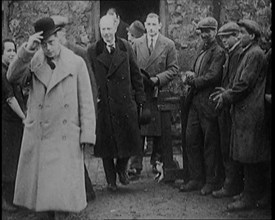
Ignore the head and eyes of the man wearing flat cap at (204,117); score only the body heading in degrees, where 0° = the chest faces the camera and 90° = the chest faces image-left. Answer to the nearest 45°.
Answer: approximately 45°

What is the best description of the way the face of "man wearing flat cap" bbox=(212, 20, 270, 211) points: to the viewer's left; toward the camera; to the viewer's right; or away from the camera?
to the viewer's left

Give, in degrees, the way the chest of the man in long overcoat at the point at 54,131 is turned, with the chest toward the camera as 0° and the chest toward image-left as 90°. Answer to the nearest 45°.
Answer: approximately 0°

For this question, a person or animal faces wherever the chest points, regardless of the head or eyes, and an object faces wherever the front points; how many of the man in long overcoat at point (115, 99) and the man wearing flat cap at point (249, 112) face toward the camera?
1

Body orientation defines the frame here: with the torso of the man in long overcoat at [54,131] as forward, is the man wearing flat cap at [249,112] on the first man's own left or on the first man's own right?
on the first man's own left

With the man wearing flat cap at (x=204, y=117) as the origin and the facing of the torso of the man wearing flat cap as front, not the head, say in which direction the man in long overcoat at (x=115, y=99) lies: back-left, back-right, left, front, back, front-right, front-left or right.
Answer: front-right

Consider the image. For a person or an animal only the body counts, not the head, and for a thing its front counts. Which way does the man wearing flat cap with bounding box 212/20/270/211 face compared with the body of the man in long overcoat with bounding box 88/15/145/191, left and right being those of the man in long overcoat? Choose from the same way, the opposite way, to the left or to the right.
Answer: to the right

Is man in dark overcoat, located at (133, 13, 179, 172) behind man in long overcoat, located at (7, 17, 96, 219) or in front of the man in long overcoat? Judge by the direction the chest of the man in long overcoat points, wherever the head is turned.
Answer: behind
